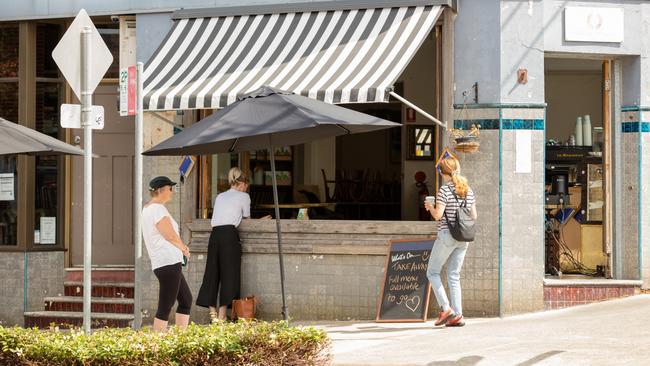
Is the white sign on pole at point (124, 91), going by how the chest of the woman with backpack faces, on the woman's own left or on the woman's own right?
on the woman's own left

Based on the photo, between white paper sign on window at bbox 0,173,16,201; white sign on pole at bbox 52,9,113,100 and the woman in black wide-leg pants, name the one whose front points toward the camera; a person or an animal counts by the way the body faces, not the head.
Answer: the white paper sign on window

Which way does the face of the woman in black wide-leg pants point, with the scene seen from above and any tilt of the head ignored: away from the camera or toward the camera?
away from the camera

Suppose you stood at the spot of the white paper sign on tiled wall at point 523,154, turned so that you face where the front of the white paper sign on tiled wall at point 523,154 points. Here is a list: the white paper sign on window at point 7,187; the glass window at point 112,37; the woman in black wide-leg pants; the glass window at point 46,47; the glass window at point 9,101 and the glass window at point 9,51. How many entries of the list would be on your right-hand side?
6

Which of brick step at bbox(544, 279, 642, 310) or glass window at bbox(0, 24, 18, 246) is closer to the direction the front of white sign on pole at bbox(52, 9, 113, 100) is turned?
the glass window

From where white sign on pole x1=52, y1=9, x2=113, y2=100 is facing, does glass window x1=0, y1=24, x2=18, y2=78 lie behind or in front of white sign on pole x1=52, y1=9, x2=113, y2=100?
in front

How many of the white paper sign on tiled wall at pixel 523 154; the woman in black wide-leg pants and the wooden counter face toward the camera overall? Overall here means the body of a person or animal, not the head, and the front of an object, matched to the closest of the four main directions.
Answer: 2

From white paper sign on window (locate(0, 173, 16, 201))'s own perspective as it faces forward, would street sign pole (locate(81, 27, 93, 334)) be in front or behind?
in front

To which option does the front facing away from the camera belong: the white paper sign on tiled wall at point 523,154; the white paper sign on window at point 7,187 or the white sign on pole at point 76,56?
the white sign on pole

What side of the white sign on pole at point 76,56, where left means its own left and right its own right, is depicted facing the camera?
back

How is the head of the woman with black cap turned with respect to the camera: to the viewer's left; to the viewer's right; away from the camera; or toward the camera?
to the viewer's right

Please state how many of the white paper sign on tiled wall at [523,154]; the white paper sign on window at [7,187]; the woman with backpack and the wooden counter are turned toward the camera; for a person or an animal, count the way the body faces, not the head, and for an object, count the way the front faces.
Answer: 3

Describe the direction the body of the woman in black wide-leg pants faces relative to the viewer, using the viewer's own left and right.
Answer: facing away from the viewer and to the right of the viewer

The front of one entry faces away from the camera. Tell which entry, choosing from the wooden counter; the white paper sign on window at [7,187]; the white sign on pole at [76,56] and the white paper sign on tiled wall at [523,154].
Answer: the white sign on pole
